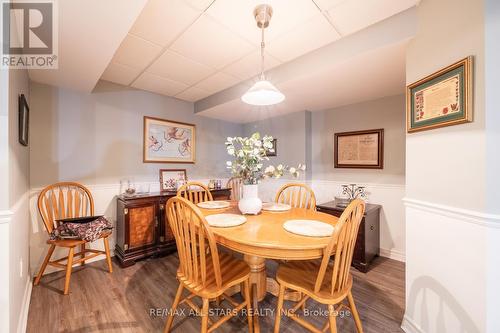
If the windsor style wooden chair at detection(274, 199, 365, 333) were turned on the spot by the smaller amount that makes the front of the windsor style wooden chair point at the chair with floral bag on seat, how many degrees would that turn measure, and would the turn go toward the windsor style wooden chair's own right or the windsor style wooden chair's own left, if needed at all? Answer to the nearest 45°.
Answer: approximately 45° to the windsor style wooden chair's own left

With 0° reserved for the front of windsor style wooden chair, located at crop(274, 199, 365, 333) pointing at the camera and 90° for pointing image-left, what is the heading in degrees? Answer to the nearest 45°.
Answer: approximately 135°

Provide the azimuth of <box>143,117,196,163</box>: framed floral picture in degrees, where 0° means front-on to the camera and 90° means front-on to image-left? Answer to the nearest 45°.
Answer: approximately 315°

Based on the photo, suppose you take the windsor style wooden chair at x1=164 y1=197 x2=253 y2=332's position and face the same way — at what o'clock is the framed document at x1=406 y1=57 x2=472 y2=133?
The framed document is roughly at 2 o'clock from the windsor style wooden chair.

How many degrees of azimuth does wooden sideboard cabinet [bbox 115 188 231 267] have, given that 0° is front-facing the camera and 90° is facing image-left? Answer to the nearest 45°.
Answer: approximately 315°

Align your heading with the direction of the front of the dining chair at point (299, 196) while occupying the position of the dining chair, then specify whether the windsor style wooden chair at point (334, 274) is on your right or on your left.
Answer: on your left

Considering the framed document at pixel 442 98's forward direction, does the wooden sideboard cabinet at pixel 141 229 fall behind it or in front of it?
in front

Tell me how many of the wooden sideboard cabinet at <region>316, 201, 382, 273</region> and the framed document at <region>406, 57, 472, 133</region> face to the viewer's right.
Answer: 0

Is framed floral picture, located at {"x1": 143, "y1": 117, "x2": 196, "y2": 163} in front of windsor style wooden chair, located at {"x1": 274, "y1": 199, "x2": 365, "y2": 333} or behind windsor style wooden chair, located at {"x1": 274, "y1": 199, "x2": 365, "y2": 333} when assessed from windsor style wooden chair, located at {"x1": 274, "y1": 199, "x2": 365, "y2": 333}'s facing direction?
in front

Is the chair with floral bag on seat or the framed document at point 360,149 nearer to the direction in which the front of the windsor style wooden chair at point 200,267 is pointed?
the framed document

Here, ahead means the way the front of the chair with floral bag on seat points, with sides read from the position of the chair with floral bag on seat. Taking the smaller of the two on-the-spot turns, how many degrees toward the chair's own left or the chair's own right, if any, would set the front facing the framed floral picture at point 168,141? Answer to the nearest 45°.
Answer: approximately 45° to the chair's own left

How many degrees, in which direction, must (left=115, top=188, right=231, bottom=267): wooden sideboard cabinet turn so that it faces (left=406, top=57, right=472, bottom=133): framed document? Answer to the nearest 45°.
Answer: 0° — it already faces it

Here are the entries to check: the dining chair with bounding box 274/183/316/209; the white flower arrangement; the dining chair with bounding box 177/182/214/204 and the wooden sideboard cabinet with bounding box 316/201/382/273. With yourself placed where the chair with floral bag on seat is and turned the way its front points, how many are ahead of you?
4
